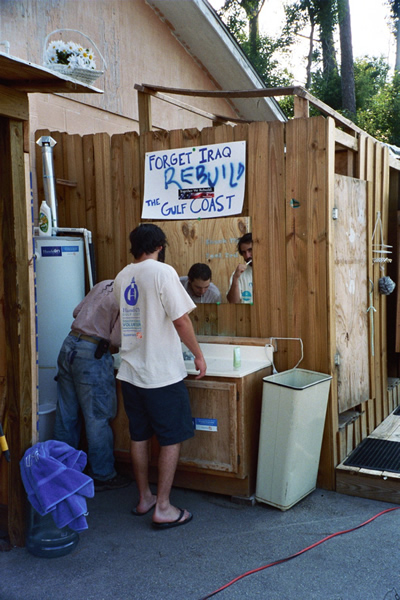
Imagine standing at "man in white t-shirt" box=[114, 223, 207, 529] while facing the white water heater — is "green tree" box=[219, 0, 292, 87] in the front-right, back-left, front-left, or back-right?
front-right

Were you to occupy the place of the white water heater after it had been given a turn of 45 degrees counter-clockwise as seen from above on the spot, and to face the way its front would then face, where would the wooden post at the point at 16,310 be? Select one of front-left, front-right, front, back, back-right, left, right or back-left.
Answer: front-right

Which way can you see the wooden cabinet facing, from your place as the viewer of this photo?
facing the viewer and to the left of the viewer

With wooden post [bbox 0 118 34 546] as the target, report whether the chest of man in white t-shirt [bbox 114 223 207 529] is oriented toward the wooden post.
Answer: no

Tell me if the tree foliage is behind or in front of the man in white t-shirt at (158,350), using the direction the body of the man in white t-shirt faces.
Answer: in front

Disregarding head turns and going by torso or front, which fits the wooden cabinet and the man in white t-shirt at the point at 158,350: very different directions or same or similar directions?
very different directions

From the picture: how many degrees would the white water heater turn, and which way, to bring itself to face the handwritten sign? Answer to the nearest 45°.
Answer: approximately 90° to its left

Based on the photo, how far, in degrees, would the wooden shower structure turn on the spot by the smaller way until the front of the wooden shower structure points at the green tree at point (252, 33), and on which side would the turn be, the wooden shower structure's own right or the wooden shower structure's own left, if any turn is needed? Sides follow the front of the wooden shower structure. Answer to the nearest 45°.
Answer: approximately 135° to the wooden shower structure's own left

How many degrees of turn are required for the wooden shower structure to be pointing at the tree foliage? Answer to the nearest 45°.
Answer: approximately 135° to its left

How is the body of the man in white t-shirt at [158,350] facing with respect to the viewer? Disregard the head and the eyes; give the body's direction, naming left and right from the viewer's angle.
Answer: facing away from the viewer and to the right of the viewer

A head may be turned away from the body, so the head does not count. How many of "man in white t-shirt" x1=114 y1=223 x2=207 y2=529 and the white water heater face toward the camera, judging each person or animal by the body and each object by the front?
1

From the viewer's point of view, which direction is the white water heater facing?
toward the camera

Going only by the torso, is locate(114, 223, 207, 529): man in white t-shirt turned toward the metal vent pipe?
no

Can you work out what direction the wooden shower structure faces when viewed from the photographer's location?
facing the viewer and to the right of the viewer

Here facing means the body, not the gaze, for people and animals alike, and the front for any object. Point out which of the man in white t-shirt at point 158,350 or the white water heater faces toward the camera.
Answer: the white water heater
